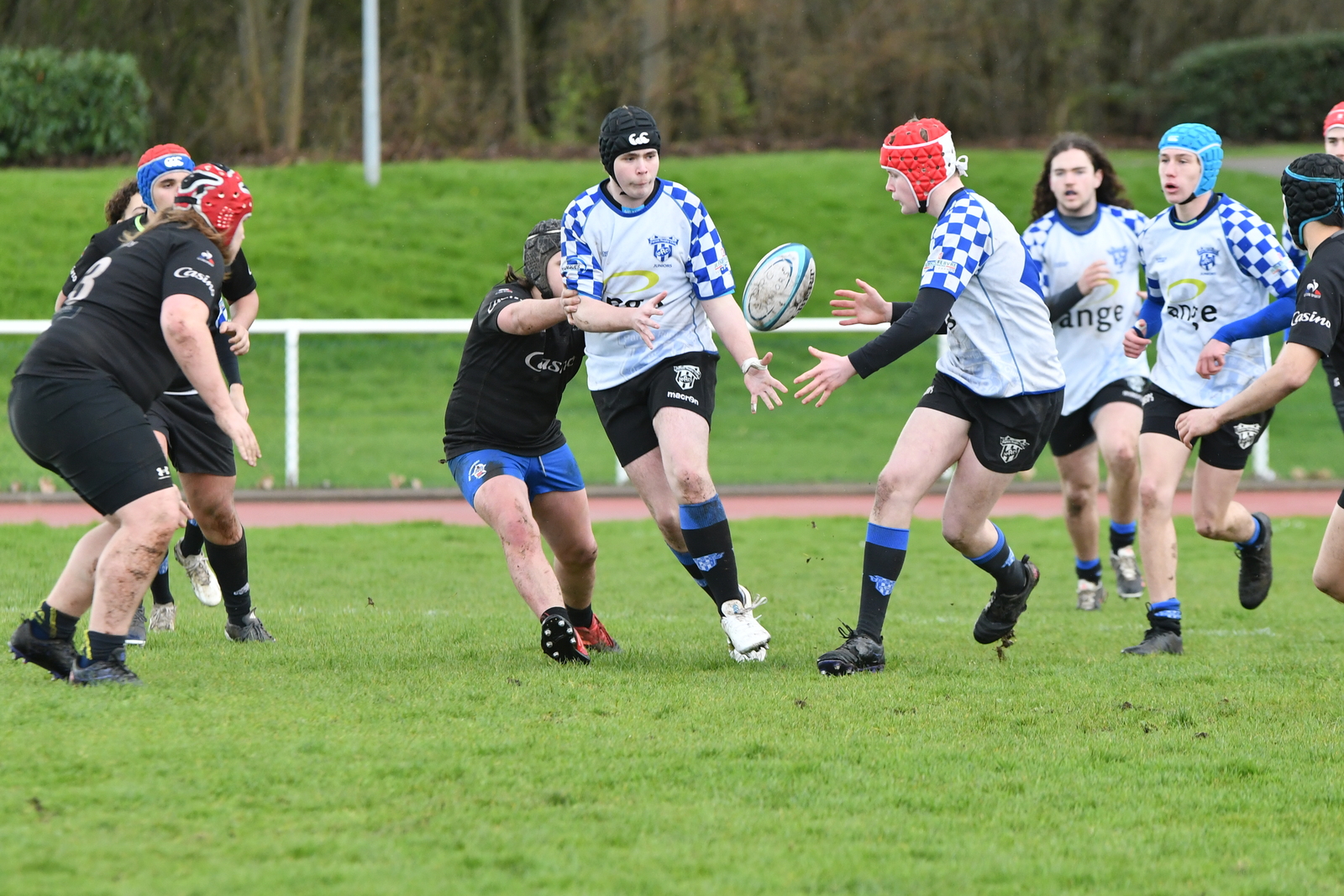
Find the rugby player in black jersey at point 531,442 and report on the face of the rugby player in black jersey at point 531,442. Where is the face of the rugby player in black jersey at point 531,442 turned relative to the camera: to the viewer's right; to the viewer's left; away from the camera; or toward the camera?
to the viewer's right

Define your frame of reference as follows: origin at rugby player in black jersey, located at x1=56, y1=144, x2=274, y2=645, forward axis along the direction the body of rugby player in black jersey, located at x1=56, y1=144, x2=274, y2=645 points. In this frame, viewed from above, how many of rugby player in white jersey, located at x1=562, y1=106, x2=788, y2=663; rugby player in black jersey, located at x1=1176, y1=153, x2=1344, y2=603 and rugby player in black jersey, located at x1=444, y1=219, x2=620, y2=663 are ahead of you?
3

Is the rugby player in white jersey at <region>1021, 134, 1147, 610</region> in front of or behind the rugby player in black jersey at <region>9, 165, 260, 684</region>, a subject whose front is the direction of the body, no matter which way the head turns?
in front

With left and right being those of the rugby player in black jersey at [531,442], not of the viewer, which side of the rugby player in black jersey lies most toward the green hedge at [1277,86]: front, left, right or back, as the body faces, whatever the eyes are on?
left

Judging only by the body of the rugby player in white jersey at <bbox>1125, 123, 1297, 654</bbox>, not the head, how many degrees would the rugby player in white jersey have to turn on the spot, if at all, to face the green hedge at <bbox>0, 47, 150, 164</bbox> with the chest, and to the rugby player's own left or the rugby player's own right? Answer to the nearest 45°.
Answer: approximately 90° to the rugby player's own right

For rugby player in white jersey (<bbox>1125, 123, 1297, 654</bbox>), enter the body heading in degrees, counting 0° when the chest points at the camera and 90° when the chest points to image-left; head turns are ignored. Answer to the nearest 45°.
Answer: approximately 45°

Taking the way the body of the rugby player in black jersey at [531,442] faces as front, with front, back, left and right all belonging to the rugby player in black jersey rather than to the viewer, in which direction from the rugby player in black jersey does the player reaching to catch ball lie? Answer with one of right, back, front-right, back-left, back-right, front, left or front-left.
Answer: front-left

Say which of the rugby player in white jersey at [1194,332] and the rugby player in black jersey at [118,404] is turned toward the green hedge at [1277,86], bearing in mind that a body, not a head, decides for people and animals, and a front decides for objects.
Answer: the rugby player in black jersey

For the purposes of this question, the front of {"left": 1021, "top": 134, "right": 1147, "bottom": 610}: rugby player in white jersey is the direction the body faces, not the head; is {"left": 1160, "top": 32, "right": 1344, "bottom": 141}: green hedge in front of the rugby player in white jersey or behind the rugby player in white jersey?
behind
